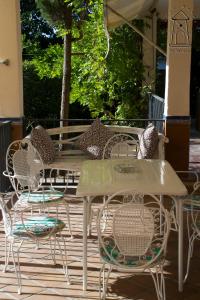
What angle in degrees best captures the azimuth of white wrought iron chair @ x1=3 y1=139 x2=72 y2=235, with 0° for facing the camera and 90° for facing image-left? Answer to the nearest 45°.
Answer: approximately 315°

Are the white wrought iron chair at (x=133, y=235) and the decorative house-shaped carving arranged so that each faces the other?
yes

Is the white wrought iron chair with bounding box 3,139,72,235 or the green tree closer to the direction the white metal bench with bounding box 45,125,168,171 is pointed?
the white wrought iron chair

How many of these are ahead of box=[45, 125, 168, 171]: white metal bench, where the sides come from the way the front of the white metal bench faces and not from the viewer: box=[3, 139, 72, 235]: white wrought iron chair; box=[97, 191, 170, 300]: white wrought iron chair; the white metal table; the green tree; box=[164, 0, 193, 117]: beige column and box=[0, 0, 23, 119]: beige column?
3

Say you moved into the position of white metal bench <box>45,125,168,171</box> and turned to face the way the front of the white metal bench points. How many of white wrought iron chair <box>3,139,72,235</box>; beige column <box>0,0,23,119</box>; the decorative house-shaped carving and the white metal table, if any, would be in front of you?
2

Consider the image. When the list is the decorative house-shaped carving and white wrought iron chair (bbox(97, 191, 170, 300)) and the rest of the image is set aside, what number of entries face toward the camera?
1

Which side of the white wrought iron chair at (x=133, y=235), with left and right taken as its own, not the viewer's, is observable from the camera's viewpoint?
back

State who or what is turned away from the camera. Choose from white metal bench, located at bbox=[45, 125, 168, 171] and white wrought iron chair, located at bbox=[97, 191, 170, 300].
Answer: the white wrought iron chair

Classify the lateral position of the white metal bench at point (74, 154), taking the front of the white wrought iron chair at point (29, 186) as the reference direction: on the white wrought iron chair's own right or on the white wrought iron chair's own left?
on the white wrought iron chair's own left

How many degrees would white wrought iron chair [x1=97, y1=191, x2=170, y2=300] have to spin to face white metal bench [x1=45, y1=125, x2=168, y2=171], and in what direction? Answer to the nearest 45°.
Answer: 0° — it already faces it

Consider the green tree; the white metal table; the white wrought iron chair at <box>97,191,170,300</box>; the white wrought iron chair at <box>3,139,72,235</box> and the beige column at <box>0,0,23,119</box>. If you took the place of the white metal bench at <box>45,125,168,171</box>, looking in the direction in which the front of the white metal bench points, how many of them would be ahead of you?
3

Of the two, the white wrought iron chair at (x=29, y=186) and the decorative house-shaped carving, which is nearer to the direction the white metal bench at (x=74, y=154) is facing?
the white wrought iron chair
